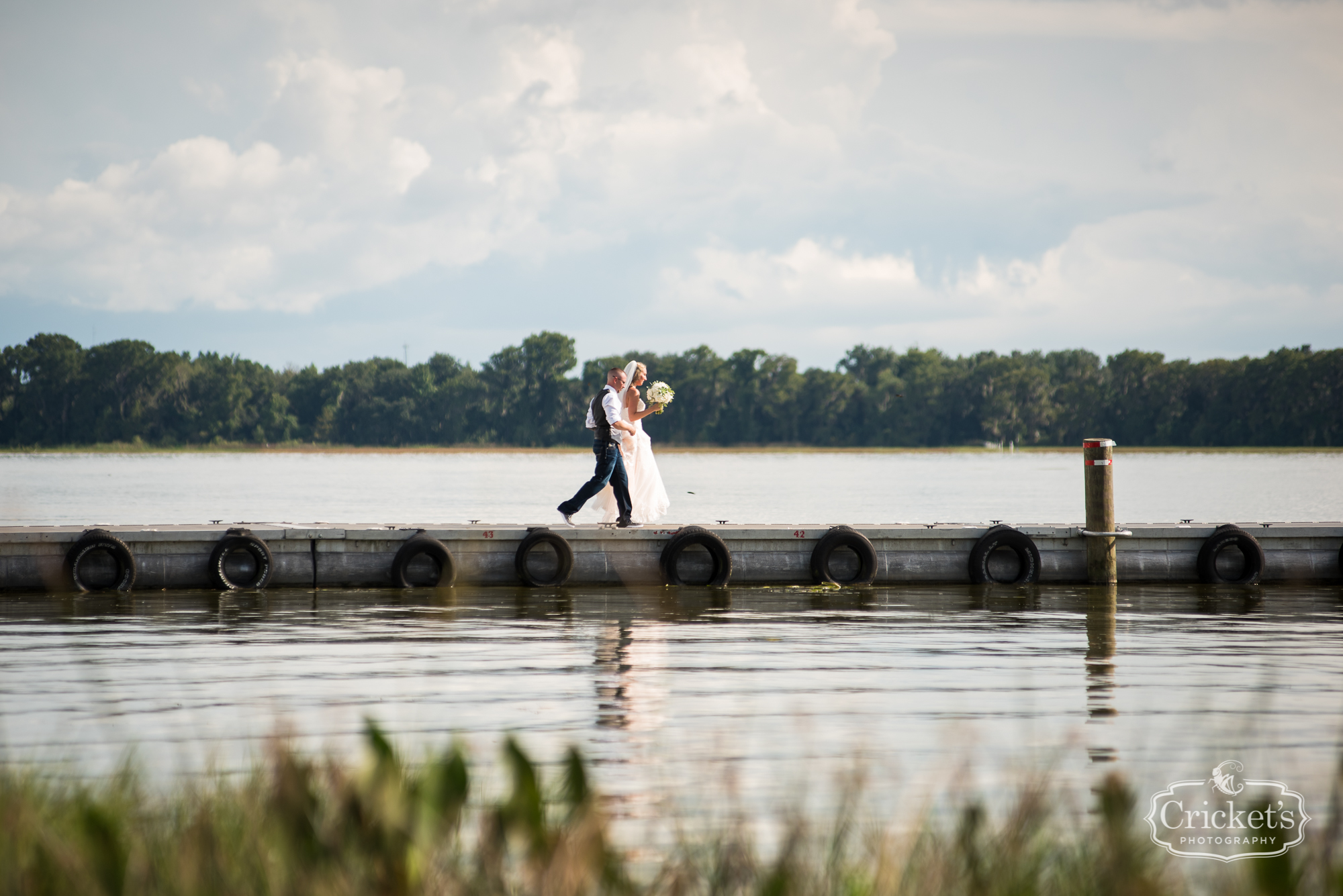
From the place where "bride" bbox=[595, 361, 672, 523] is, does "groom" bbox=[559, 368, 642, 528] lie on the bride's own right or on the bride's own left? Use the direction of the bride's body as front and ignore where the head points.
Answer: on the bride's own right

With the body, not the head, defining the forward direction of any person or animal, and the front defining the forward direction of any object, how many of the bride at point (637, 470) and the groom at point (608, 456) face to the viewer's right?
2

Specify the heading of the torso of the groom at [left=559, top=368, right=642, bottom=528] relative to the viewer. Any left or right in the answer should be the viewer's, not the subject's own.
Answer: facing to the right of the viewer

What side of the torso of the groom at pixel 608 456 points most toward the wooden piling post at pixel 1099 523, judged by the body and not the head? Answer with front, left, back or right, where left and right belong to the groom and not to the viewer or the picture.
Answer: front

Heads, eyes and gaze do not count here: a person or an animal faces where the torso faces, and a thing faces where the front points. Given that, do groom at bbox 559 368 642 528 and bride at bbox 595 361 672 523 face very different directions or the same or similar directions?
same or similar directions

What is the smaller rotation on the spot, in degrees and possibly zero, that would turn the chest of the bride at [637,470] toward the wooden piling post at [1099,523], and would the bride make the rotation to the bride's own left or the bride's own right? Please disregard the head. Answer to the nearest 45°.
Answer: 0° — they already face it

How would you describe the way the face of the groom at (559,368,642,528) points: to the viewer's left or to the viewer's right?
to the viewer's right

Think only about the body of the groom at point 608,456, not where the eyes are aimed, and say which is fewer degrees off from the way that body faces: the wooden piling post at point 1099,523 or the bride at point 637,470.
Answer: the wooden piling post

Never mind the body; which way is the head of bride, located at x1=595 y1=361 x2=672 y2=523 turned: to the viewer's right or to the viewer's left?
to the viewer's right

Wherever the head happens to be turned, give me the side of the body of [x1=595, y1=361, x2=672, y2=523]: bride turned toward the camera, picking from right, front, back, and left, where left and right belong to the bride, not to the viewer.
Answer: right
